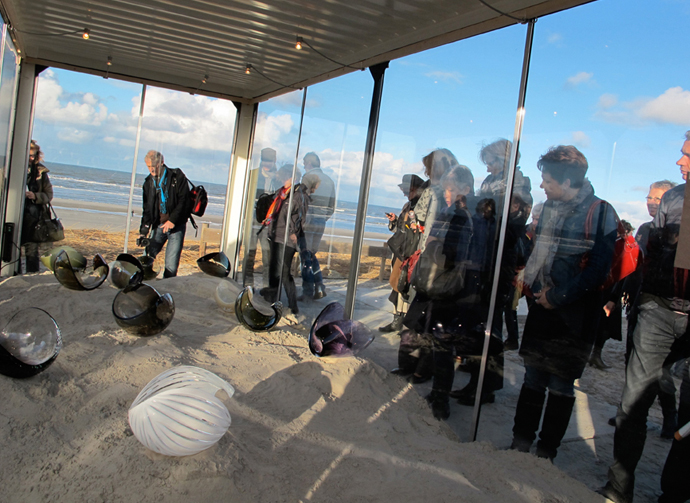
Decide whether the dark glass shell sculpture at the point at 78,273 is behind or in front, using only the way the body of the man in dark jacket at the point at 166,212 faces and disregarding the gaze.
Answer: in front

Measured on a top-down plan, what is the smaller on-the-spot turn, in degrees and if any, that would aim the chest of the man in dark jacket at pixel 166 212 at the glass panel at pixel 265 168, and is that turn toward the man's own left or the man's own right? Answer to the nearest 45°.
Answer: approximately 90° to the man's own left

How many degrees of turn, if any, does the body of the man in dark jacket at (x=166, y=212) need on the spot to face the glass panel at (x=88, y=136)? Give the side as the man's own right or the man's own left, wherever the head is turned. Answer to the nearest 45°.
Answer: approximately 90° to the man's own right

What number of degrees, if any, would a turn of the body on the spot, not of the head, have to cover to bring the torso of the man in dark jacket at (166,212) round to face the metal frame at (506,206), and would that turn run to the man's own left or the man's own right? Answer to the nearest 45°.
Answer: approximately 45° to the man's own left

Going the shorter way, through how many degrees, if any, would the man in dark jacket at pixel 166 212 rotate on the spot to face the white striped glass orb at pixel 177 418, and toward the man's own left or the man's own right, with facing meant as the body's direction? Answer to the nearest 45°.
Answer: approximately 45° to the man's own left

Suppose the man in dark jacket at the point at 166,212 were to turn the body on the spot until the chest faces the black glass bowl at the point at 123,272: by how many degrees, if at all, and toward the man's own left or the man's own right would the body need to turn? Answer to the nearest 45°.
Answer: approximately 45° to the man's own left

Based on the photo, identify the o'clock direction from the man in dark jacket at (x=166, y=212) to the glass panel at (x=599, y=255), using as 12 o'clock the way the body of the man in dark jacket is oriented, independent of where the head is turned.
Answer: The glass panel is roughly at 10 o'clock from the man in dark jacket.

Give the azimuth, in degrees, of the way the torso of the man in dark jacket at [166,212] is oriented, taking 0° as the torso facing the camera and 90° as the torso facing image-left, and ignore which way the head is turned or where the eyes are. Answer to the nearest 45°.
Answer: approximately 45°

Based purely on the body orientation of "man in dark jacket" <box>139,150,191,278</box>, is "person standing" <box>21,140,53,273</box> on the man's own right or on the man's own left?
on the man's own right

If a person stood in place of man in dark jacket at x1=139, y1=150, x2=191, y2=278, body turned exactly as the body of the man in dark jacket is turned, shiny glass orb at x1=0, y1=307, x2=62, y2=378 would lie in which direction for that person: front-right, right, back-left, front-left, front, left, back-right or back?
front-left

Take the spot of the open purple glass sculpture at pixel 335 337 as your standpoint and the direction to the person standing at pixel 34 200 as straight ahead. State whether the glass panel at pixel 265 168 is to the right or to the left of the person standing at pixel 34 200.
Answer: right

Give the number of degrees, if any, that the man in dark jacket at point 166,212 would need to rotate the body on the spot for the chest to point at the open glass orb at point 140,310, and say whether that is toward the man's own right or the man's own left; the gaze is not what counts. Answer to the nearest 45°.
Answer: approximately 45° to the man's own left

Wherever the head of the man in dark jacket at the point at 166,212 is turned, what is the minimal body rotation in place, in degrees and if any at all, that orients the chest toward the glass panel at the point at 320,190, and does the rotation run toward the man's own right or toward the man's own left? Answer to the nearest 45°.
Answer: approximately 90° to the man's own left
